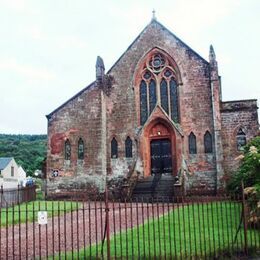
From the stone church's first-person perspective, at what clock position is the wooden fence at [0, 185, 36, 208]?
The wooden fence is roughly at 2 o'clock from the stone church.

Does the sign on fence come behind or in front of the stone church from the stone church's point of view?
in front

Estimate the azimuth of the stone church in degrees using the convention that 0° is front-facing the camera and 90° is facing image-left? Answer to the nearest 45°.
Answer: approximately 0°

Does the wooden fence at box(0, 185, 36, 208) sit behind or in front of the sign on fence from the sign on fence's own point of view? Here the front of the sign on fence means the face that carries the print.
behind

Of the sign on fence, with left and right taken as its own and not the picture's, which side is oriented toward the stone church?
back

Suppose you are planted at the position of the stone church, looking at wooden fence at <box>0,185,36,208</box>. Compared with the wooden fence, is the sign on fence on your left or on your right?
left

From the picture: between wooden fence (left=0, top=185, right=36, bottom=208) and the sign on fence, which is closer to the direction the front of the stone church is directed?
the sign on fence

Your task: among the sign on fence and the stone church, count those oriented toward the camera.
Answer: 2

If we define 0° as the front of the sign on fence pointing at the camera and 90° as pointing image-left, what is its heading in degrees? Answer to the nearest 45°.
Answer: approximately 0°
